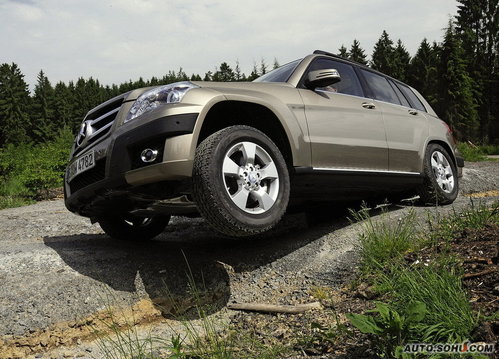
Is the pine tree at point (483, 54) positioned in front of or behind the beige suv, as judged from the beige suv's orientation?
behind

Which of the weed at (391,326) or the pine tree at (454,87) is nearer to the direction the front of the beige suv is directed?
the weed

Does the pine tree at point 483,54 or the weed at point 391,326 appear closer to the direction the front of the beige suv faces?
the weed

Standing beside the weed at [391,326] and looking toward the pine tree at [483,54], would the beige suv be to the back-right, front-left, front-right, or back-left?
front-left

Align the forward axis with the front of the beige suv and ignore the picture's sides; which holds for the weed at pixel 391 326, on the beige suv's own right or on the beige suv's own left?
on the beige suv's own left

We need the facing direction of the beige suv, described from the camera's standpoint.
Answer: facing the viewer and to the left of the viewer

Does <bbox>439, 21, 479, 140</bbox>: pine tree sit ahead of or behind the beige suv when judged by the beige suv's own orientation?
behind
